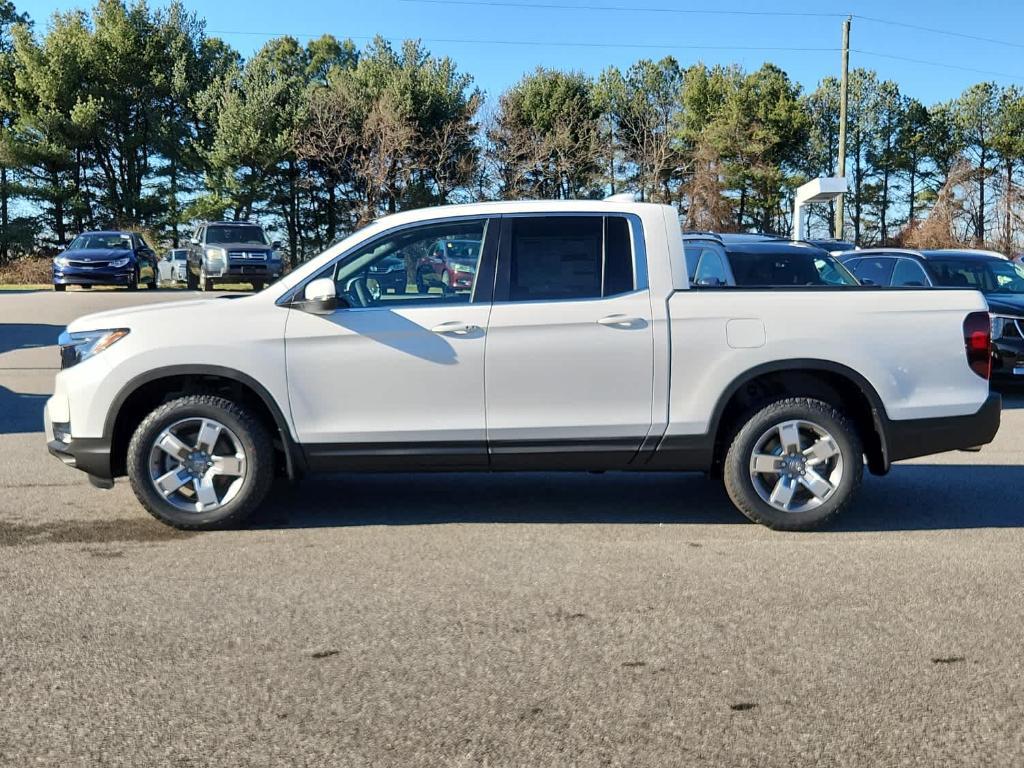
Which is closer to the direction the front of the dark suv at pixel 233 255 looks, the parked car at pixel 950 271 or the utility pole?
the parked car

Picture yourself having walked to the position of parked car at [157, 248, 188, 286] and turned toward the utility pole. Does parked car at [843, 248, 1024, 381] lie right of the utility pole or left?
right

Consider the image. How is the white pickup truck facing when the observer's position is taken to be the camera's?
facing to the left of the viewer

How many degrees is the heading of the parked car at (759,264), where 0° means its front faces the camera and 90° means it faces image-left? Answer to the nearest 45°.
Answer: approximately 315°

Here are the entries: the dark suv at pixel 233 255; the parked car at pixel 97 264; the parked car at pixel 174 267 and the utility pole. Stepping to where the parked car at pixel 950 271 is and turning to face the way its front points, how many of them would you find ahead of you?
0

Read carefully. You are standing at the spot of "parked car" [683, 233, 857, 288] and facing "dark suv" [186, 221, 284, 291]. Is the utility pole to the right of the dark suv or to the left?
right

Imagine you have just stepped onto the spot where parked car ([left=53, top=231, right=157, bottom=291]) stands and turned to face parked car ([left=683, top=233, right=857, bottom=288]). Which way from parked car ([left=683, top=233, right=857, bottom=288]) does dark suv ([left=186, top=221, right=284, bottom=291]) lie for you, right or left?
left

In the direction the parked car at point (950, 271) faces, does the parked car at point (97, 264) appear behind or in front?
behind

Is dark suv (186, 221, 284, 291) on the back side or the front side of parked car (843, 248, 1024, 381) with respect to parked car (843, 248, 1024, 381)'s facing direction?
on the back side

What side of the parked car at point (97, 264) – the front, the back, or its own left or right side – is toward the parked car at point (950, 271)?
left

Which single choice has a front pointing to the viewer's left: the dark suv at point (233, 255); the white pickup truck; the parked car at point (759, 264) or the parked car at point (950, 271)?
the white pickup truck

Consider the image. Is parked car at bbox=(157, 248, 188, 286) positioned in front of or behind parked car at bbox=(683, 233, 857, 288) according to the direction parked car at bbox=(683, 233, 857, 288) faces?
behind

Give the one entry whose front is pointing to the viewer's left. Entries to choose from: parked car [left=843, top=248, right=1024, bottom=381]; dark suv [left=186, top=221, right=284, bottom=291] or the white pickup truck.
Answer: the white pickup truck

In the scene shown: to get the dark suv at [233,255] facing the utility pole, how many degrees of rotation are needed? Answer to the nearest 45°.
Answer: approximately 45° to its left

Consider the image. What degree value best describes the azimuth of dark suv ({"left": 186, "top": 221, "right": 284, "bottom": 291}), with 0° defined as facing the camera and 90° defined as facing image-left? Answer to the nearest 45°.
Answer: approximately 315°

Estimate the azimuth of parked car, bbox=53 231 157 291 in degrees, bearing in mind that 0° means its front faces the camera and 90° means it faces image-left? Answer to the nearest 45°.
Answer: approximately 45°

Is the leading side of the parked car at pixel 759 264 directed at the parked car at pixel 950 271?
no

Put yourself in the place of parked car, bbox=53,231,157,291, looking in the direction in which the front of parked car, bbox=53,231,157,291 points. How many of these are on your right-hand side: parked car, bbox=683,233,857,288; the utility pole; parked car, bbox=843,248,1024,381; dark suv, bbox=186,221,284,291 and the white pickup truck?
0

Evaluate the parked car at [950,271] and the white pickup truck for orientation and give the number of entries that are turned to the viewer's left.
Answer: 1
